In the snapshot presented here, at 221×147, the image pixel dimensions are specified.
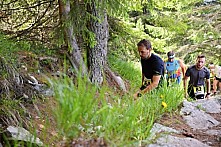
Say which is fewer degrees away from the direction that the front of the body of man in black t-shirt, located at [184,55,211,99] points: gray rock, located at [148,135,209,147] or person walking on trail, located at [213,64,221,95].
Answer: the gray rock

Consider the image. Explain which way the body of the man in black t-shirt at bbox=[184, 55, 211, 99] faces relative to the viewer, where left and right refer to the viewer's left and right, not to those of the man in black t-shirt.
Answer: facing the viewer

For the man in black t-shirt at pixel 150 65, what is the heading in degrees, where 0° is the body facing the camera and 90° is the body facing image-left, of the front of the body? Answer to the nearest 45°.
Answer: approximately 45°

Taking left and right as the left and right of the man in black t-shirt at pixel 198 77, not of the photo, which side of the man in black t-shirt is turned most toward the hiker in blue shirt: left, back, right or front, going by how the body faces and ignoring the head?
back

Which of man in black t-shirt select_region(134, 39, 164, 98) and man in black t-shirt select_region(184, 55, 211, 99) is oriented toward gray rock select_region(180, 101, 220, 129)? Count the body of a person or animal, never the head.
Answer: man in black t-shirt select_region(184, 55, 211, 99)

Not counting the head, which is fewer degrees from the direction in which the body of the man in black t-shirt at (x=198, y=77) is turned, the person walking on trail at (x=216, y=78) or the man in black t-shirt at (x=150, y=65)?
the man in black t-shirt

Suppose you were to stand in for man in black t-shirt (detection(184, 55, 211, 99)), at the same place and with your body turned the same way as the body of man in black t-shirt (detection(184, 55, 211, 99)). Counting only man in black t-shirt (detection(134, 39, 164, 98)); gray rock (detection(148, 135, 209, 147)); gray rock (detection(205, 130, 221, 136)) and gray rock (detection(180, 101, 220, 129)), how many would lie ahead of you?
4

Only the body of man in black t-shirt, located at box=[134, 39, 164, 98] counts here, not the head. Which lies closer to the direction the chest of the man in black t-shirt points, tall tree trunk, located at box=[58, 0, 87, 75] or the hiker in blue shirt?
the tall tree trunk

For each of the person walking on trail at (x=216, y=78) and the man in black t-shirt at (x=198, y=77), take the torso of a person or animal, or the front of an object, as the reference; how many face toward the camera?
2

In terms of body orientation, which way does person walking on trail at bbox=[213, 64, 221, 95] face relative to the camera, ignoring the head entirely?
toward the camera

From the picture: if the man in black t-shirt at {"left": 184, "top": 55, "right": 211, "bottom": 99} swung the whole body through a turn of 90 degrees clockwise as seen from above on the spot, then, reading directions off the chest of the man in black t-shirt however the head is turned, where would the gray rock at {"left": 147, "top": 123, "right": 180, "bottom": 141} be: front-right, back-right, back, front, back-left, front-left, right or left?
left

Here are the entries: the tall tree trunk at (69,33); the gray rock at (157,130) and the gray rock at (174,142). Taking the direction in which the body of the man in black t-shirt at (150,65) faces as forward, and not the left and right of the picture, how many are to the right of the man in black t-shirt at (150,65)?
1

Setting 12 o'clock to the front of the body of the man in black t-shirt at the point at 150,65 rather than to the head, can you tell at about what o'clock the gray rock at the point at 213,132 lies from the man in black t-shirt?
The gray rock is roughly at 9 o'clock from the man in black t-shirt.

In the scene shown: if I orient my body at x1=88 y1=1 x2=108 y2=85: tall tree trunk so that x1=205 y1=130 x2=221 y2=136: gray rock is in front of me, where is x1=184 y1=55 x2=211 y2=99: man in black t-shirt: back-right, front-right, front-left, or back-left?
front-left

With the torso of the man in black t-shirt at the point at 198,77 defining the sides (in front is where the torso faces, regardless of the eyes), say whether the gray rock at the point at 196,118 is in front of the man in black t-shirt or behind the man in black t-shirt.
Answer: in front

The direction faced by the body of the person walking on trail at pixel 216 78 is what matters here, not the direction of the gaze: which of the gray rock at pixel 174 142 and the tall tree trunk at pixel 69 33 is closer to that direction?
the gray rock

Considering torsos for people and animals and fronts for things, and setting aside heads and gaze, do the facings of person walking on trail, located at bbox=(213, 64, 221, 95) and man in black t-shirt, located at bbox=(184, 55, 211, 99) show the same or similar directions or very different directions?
same or similar directions
